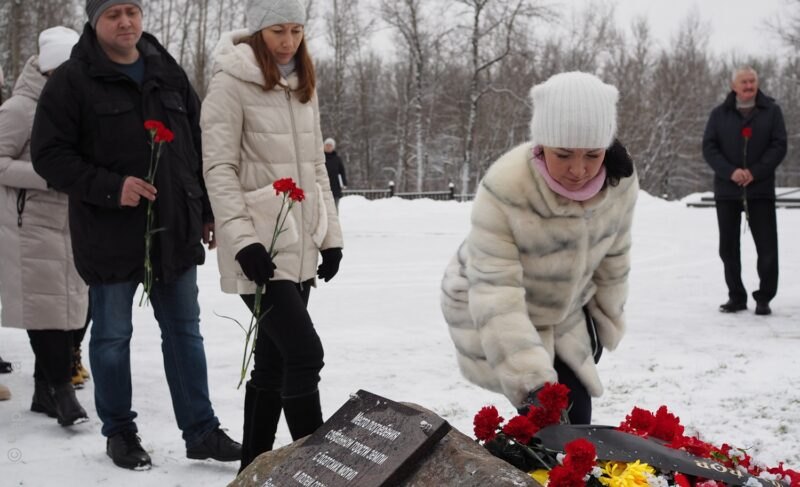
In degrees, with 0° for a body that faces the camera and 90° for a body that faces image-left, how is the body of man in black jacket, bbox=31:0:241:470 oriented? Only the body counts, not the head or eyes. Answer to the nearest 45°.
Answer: approximately 315°

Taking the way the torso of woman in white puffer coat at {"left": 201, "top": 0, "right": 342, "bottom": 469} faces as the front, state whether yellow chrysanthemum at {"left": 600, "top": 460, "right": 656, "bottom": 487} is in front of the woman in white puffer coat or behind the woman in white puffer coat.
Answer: in front

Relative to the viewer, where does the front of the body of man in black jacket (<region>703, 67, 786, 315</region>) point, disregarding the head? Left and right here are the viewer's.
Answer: facing the viewer

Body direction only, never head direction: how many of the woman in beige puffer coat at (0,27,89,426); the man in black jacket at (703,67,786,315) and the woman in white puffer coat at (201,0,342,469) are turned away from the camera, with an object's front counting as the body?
0

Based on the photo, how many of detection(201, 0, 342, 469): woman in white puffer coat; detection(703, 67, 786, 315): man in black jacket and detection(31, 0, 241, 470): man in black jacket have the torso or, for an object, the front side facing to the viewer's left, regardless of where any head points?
0

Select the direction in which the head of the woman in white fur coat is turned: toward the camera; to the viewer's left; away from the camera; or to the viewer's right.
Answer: toward the camera

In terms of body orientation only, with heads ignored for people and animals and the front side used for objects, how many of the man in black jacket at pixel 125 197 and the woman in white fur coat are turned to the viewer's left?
0

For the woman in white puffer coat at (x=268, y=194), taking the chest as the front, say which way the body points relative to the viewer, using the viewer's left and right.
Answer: facing the viewer and to the right of the viewer

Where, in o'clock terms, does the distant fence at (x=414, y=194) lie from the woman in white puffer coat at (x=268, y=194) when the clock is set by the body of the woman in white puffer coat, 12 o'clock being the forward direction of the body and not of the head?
The distant fence is roughly at 8 o'clock from the woman in white puffer coat.

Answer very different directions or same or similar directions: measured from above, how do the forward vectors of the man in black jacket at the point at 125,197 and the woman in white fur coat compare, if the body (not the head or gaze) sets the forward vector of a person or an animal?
same or similar directions

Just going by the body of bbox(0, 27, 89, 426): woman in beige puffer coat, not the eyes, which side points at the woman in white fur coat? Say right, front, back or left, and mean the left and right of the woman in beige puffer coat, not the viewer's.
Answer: front

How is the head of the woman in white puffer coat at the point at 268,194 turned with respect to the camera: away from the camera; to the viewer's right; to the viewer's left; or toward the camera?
toward the camera

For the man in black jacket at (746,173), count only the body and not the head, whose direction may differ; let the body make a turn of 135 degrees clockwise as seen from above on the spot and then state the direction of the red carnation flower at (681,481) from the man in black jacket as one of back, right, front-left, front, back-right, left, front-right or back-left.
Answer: back-left
